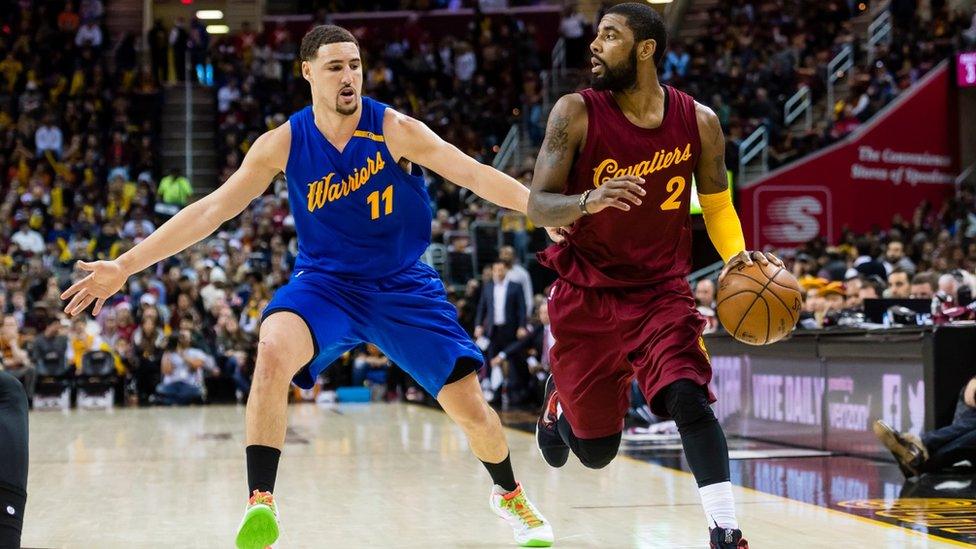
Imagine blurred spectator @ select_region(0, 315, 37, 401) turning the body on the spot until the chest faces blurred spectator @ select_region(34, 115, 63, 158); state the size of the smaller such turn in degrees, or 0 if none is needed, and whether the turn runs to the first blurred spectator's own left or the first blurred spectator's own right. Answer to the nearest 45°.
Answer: approximately 135° to the first blurred spectator's own left

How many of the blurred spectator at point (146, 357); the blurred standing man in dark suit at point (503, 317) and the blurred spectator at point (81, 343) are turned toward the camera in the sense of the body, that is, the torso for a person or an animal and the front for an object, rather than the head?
3

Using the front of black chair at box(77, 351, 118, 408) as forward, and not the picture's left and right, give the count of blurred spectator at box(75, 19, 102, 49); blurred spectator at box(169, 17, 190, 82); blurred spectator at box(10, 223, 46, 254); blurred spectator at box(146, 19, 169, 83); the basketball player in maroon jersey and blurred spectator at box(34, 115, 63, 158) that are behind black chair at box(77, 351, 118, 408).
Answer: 5

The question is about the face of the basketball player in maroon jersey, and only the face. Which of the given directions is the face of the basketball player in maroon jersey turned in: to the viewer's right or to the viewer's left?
to the viewer's left

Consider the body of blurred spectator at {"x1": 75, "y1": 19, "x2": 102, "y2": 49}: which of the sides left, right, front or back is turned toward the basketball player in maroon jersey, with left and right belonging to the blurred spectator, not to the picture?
front

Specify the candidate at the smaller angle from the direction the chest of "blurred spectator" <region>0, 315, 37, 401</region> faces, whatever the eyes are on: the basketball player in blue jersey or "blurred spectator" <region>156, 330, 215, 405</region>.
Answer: the basketball player in blue jersey

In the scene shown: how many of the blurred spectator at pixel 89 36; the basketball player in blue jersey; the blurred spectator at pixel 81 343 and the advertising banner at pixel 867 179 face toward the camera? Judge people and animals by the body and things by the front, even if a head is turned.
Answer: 4

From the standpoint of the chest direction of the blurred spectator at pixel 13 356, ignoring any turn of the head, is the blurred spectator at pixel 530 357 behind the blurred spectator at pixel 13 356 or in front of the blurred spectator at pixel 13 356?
in front

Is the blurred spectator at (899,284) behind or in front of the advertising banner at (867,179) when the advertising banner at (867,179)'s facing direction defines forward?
in front

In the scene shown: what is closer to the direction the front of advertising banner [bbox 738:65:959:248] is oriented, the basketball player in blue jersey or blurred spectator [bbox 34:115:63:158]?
the basketball player in blue jersey

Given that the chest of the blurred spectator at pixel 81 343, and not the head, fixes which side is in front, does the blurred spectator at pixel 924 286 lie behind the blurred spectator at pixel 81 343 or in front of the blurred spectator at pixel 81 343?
in front

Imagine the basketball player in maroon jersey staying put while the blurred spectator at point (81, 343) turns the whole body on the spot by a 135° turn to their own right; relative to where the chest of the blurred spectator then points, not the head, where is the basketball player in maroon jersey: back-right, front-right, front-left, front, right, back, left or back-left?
back-left

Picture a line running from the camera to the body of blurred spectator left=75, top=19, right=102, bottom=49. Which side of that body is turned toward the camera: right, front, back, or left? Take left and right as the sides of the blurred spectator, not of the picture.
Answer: front
